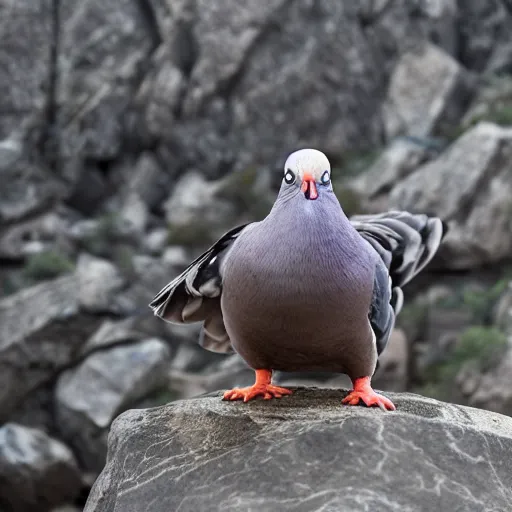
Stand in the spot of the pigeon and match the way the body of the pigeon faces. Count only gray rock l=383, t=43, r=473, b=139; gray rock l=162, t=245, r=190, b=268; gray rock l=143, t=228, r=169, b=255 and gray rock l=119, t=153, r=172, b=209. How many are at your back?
4

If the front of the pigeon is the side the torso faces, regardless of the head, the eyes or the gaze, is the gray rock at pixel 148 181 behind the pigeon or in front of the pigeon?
behind

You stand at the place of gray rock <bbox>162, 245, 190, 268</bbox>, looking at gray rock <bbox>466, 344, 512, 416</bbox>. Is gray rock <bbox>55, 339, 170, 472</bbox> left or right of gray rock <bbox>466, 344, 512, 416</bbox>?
right

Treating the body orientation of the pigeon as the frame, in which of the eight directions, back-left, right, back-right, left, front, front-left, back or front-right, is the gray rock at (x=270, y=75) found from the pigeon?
back

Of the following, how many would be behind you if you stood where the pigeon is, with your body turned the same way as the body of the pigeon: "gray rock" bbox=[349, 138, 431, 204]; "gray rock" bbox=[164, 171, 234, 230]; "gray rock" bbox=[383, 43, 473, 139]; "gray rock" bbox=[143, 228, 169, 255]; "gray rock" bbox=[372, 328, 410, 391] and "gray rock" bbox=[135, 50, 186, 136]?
6

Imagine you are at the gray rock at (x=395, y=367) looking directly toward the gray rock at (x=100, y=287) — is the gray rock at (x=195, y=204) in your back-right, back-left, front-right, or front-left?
front-right

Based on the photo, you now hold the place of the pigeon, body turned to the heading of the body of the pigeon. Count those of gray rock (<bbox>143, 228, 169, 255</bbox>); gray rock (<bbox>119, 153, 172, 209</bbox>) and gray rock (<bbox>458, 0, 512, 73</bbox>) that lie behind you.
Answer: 3

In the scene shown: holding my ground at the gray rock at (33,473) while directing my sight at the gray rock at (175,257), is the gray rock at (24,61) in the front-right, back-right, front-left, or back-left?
front-left

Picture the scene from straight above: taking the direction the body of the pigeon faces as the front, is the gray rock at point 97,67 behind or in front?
behind

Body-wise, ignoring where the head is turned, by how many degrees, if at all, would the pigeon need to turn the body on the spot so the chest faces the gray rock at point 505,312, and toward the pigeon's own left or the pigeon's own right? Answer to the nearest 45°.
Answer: approximately 180°

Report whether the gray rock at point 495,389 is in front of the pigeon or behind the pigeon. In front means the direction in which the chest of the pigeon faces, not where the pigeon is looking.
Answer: behind

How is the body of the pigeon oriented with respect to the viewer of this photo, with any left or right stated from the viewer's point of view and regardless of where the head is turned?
facing the viewer

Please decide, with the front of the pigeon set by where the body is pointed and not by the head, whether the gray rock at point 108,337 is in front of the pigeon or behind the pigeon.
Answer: behind
